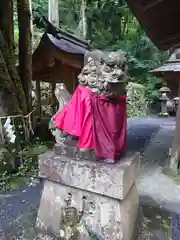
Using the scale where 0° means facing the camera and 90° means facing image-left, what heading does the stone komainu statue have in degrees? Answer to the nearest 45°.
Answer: approximately 315°

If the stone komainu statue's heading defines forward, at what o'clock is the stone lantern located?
The stone lantern is roughly at 8 o'clock from the stone komainu statue.

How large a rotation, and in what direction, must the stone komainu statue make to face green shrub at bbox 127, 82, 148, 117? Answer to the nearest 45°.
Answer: approximately 135° to its left
